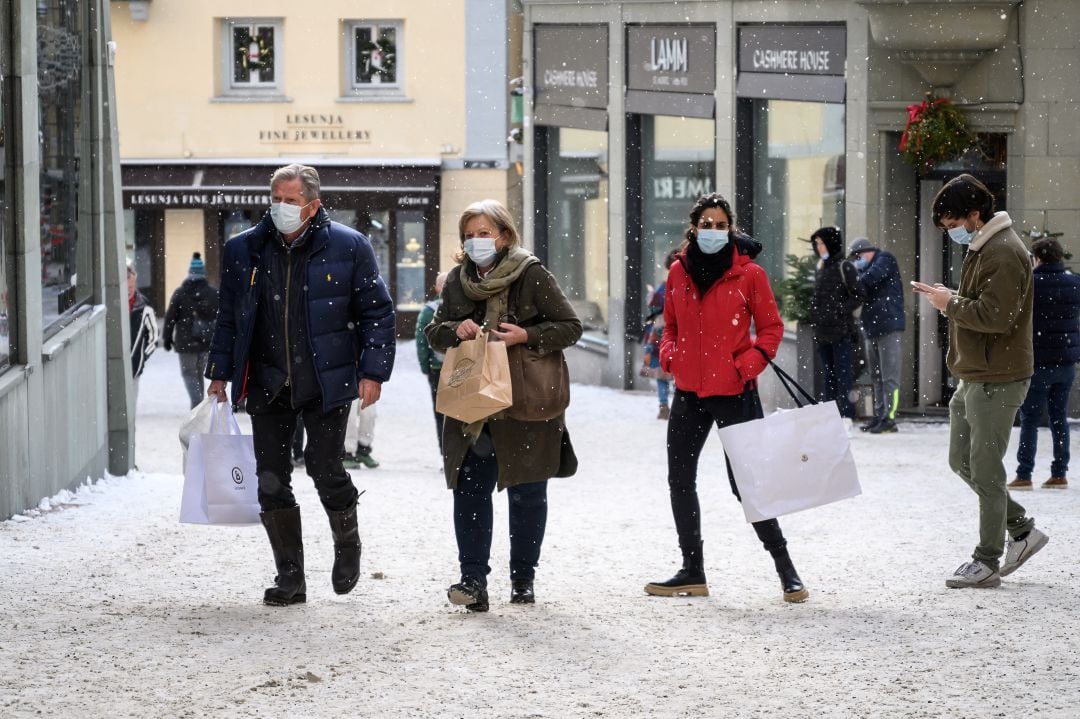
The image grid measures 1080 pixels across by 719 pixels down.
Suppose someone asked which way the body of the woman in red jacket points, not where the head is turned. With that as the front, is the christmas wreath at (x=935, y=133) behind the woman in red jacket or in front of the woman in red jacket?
behind

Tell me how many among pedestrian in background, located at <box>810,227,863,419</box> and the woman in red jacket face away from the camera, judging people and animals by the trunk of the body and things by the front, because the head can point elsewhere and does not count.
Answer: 0

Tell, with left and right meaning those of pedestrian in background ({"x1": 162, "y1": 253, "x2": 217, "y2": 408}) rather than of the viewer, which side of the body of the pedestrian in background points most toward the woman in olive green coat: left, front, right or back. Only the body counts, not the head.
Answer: back

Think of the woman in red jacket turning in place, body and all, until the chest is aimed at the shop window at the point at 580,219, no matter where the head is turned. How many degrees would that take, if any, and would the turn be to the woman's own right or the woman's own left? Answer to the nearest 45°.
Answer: approximately 135° to the woman's own right

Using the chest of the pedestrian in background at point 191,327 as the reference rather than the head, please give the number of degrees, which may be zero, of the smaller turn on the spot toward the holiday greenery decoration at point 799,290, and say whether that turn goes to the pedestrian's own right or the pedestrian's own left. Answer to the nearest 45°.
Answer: approximately 90° to the pedestrian's own right

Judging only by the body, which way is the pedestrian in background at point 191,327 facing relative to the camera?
away from the camera

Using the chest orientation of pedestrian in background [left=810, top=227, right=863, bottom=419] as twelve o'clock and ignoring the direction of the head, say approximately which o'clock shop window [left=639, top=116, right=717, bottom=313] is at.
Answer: The shop window is roughly at 4 o'clock from the pedestrian in background.

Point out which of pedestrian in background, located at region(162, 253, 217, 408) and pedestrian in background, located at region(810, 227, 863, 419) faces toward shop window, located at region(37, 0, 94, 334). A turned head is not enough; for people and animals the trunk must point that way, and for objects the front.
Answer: pedestrian in background, located at region(810, 227, 863, 419)

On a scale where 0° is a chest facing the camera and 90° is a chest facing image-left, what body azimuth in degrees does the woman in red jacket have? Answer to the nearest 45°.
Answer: approximately 45°

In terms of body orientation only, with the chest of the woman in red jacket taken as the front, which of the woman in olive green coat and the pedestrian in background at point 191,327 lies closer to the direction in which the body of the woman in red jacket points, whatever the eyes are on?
the woman in olive green coat

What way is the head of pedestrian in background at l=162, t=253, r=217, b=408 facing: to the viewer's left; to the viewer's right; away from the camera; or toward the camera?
away from the camera

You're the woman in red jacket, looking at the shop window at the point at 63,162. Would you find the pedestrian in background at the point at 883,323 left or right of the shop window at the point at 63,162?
right

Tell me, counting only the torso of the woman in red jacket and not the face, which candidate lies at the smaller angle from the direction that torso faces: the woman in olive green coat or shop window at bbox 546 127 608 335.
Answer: the woman in olive green coat

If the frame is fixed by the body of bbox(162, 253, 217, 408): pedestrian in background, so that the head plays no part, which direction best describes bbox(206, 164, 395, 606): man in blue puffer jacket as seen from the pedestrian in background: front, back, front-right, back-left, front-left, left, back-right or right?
back

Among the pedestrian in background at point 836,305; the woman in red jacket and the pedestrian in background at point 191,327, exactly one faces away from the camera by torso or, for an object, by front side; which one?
the pedestrian in background at point 191,327
